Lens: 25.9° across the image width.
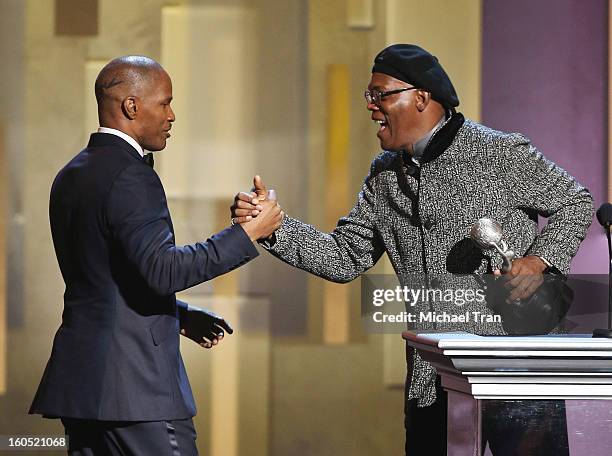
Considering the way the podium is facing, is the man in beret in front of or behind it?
behind

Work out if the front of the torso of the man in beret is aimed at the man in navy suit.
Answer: yes

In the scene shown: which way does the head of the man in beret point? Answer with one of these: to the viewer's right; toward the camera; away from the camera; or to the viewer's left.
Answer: to the viewer's left

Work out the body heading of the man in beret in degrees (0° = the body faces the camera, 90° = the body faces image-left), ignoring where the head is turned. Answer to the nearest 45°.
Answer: approximately 45°

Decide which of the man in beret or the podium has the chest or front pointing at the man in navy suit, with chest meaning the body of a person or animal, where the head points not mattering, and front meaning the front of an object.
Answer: the man in beret

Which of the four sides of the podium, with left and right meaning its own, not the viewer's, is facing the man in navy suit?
right

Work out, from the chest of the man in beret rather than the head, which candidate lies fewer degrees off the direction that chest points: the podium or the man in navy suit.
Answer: the man in navy suit

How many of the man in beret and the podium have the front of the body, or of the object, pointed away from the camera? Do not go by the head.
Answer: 0

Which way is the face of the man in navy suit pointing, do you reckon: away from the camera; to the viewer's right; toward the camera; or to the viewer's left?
to the viewer's right
